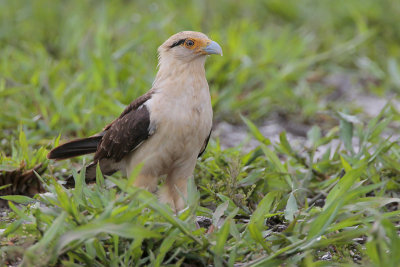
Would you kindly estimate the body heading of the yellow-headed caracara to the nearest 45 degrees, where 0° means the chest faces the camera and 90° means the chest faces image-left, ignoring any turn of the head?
approximately 315°
